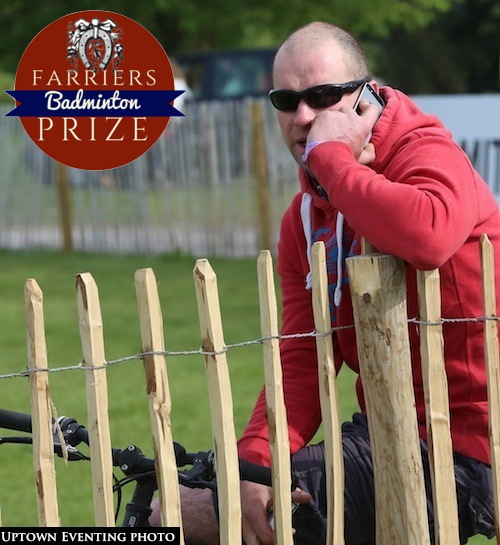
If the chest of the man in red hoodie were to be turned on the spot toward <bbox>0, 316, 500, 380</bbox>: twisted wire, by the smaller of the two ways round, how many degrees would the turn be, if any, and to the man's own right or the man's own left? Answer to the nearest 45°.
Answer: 0° — they already face it

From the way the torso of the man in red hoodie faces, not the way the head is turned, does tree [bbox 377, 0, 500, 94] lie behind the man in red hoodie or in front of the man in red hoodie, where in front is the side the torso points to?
behind

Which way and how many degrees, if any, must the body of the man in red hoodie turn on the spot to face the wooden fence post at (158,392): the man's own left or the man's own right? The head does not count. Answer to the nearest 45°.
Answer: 0° — they already face it

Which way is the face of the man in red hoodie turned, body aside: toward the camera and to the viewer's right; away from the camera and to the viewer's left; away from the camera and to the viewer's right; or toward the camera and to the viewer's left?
toward the camera and to the viewer's left

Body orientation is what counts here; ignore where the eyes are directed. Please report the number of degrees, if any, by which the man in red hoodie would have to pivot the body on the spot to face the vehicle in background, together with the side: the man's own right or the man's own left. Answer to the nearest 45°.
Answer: approximately 135° to the man's own right

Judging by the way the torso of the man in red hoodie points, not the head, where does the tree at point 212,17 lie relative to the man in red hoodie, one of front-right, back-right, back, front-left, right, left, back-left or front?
back-right

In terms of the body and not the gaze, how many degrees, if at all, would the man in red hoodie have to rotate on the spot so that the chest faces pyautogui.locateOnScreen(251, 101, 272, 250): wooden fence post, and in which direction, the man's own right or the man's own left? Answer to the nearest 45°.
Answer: approximately 135° to the man's own right

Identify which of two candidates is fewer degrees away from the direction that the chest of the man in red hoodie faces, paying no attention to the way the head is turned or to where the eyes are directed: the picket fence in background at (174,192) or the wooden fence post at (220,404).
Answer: the wooden fence post

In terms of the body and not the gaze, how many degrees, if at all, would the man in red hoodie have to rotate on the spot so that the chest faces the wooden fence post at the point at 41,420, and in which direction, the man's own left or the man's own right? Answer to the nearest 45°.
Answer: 0° — they already face it

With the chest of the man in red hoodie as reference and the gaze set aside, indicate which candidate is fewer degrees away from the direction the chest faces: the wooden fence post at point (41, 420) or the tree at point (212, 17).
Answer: the wooden fence post

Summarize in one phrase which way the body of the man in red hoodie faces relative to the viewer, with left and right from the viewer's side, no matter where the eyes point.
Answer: facing the viewer and to the left of the viewer

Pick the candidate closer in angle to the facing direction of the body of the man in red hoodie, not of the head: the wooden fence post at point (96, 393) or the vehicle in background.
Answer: the wooden fence post

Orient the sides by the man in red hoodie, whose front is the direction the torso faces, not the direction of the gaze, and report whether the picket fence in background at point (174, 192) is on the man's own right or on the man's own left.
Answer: on the man's own right
